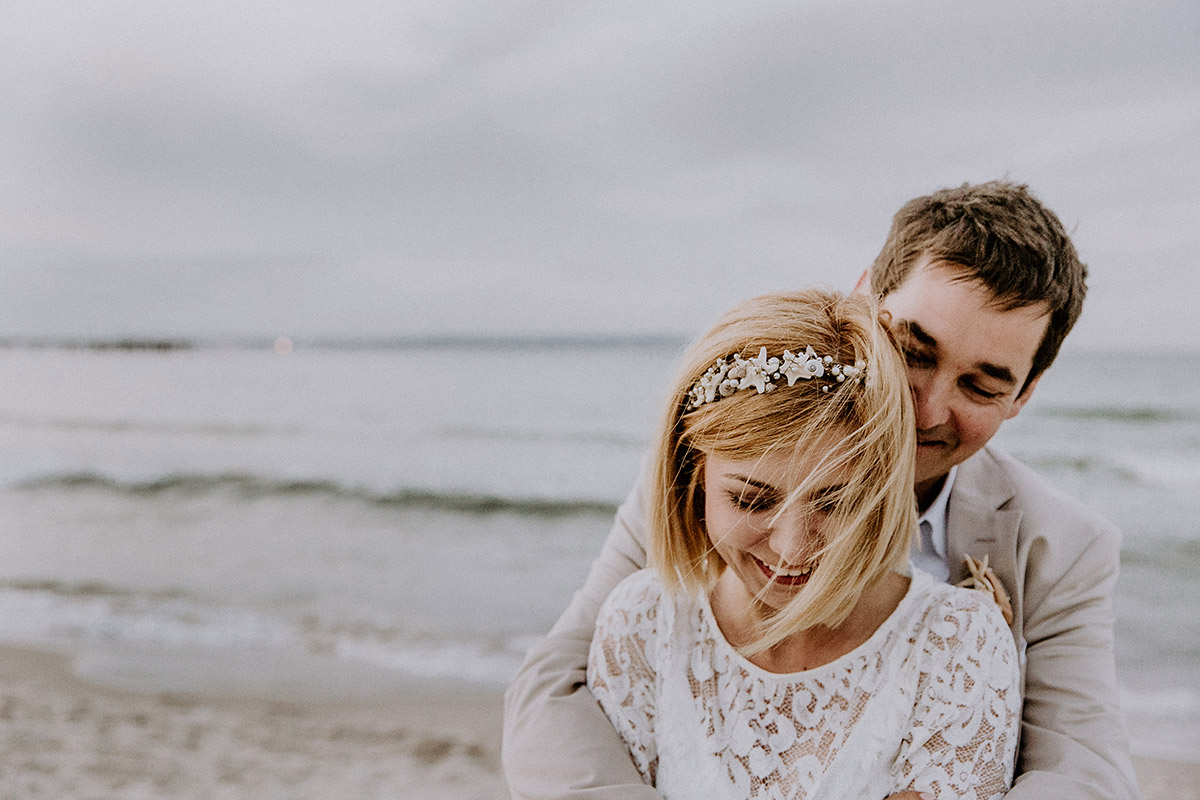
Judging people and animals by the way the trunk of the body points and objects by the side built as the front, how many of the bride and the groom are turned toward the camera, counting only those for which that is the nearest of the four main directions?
2

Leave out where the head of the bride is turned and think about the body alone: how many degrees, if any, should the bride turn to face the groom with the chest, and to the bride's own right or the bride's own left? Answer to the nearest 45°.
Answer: approximately 135° to the bride's own left
